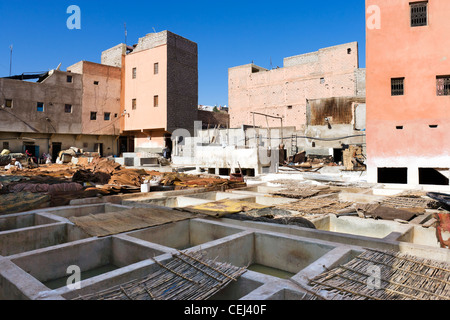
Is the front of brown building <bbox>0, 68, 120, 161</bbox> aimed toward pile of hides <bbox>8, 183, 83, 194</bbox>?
yes

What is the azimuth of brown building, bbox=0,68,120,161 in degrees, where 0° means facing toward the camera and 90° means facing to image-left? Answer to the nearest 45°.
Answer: approximately 0°

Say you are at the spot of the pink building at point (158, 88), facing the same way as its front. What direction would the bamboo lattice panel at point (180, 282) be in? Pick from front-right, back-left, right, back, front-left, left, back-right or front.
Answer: front-left

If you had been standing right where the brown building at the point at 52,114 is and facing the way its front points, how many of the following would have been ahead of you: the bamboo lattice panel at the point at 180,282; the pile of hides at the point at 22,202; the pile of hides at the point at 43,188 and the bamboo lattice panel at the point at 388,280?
4

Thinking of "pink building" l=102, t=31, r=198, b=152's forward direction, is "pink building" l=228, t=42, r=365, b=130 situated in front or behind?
behind

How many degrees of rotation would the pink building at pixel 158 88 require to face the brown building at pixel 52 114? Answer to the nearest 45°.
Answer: approximately 45° to its right

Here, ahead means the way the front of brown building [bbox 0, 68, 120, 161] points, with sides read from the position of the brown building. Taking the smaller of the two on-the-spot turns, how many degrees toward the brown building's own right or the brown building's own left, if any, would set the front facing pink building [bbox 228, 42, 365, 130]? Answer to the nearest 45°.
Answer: approximately 90° to the brown building's own left

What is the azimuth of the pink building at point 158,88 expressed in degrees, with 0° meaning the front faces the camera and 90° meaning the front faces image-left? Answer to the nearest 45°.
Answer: approximately 45°

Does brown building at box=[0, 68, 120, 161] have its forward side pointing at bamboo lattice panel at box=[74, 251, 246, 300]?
yes

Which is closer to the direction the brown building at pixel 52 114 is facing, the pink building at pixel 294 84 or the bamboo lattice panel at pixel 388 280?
the bamboo lattice panel

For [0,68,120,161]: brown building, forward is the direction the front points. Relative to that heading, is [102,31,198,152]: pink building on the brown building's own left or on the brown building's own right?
on the brown building's own left
